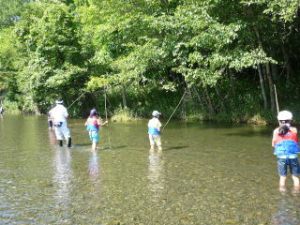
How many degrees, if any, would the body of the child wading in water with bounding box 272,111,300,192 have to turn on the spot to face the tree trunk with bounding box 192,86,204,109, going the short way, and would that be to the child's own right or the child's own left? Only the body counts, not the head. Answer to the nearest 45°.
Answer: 0° — they already face it

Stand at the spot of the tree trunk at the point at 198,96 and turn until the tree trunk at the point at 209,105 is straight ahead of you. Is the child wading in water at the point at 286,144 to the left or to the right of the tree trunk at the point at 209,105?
right

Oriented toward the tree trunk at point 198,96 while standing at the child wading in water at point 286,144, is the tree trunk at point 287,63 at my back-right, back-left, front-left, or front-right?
front-right

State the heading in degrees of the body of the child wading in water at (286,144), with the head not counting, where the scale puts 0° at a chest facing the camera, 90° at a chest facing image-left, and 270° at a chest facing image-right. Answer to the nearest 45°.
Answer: approximately 180°

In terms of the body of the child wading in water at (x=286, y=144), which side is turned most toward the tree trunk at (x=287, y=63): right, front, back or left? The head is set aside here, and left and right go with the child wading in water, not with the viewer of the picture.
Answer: front

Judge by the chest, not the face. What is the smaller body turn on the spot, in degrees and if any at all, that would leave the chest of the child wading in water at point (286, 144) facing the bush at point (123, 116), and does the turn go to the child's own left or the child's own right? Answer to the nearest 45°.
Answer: approximately 45° to the child's own left

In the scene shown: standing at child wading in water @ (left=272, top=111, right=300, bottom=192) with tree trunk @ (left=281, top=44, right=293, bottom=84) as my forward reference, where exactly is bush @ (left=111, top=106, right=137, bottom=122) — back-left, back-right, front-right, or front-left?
front-left
